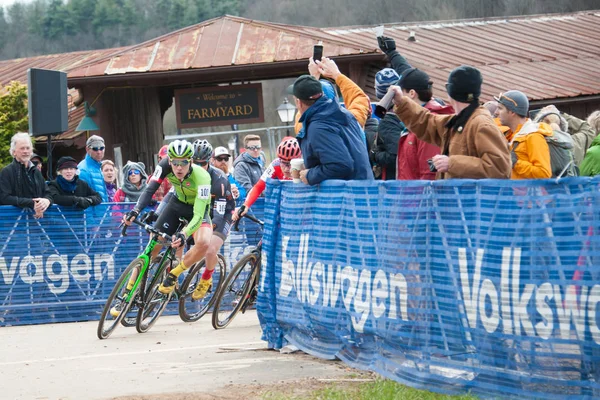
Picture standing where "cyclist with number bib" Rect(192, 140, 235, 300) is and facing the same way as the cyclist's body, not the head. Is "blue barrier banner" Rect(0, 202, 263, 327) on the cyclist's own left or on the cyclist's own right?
on the cyclist's own right

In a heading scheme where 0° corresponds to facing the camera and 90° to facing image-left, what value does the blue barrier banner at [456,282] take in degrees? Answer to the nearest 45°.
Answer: approximately 45°

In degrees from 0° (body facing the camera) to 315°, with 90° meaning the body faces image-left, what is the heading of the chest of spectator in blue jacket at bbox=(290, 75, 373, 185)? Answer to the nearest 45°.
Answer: approximately 135°

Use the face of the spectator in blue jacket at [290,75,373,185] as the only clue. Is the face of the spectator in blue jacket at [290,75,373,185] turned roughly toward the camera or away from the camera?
away from the camera

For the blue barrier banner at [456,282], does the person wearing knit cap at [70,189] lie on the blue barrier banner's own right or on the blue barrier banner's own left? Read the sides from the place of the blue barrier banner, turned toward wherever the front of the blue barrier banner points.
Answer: on the blue barrier banner's own right

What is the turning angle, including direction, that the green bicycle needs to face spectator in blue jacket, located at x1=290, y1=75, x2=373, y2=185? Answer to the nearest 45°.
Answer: approximately 90° to its left

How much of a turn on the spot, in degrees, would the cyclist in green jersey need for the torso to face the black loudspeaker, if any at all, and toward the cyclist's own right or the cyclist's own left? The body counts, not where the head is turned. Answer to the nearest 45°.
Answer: approximately 90° to the cyclist's own right

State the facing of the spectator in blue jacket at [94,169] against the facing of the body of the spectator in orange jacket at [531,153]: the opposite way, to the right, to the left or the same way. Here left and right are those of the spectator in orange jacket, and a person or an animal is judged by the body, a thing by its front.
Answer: the opposite way
